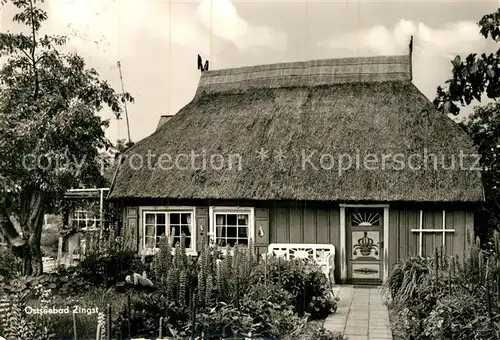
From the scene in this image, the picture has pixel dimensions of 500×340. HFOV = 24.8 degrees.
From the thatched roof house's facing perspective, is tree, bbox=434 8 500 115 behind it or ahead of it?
ahead

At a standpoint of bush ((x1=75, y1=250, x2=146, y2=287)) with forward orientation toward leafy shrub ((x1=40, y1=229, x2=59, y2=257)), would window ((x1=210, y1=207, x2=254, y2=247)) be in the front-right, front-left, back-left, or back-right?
front-right

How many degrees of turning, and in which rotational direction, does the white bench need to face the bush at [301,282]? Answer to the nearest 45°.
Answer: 0° — it already faces it

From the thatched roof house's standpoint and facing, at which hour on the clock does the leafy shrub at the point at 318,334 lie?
The leafy shrub is roughly at 12 o'clock from the thatched roof house.

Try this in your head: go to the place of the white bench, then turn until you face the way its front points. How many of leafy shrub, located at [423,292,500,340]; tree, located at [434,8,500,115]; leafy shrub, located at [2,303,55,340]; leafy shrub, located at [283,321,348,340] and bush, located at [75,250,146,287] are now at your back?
0

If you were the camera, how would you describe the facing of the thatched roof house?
facing the viewer

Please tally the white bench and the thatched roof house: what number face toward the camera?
2

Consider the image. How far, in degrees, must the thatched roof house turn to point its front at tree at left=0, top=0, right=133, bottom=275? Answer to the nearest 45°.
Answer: approximately 45° to its right

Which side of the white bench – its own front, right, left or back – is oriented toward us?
front

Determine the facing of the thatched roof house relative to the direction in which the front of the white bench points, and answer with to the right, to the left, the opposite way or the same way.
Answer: the same way

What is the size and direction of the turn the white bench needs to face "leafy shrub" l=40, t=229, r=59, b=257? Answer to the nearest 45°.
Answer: approximately 135° to its right

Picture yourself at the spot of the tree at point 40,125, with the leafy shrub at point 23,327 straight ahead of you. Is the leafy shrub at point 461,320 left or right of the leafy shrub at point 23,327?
left
